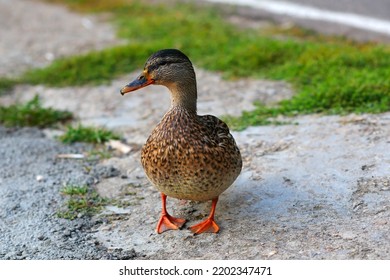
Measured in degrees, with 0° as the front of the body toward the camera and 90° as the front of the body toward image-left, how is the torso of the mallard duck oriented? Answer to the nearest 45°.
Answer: approximately 45°
